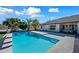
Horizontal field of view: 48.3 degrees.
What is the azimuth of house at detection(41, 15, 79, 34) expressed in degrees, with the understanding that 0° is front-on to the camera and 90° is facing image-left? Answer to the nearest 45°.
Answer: approximately 45°

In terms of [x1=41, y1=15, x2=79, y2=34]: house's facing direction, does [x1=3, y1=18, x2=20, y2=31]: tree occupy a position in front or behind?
in front
